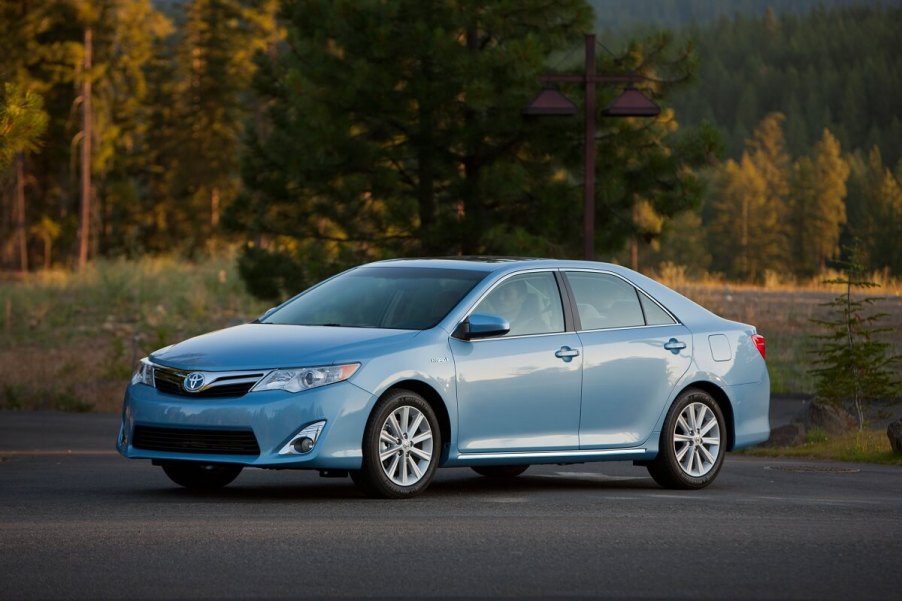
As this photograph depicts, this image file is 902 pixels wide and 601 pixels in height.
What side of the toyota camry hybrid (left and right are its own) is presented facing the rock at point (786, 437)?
back

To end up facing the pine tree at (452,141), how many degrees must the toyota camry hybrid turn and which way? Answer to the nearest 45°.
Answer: approximately 135° to its right

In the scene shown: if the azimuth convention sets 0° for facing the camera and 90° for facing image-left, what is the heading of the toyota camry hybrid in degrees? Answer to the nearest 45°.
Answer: approximately 45°

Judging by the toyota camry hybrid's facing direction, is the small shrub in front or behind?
behind

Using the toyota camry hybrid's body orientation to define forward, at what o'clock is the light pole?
The light pole is roughly at 5 o'clock from the toyota camry hybrid.

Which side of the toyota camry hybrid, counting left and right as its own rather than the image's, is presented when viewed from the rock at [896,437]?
back

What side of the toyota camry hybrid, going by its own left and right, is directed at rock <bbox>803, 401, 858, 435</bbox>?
back

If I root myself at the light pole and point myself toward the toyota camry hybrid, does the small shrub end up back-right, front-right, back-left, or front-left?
front-left
